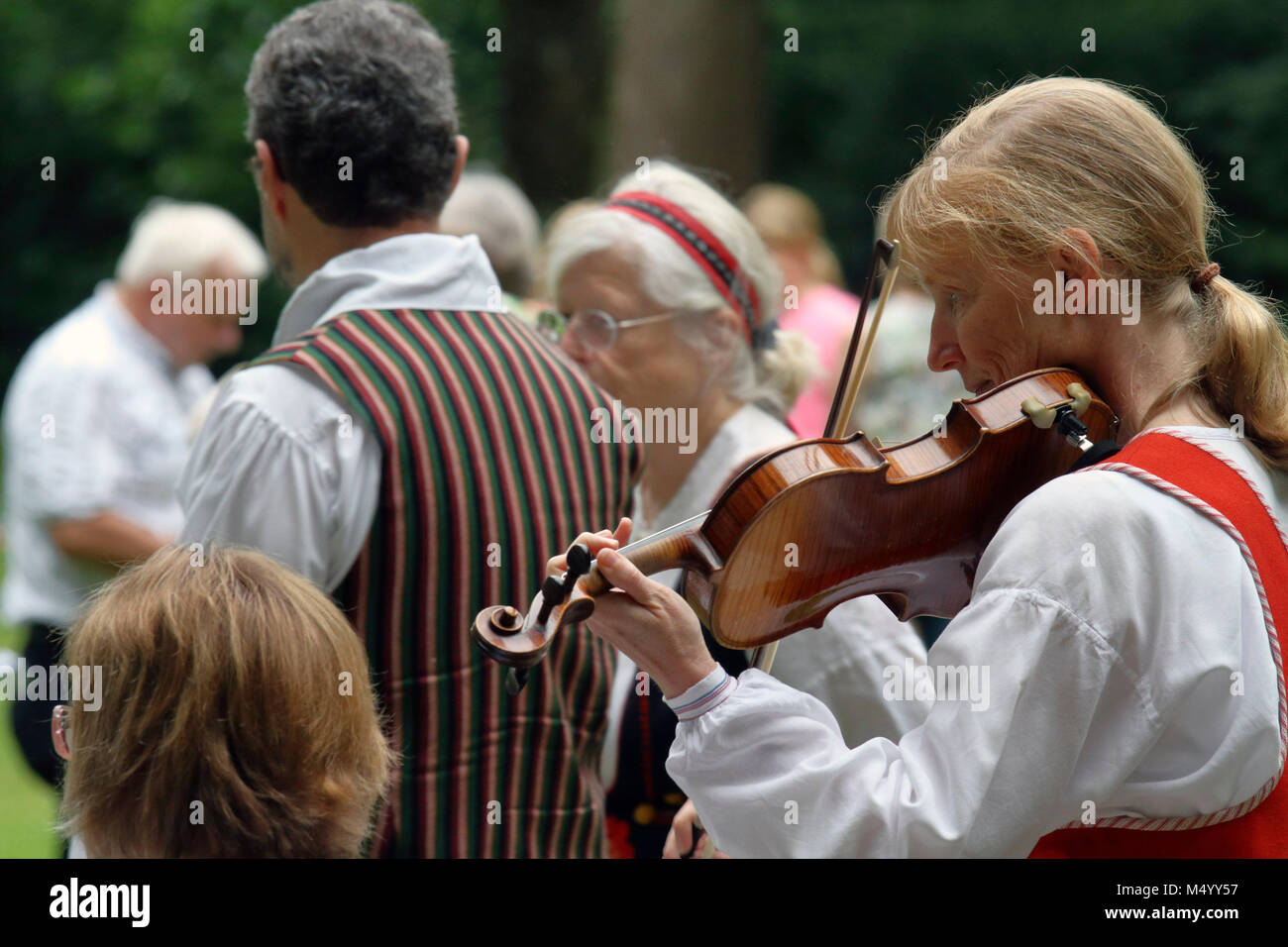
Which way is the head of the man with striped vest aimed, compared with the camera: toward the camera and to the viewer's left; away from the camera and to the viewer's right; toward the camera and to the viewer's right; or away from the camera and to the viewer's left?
away from the camera and to the viewer's left

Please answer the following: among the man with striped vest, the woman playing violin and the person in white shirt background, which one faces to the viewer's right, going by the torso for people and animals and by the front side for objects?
the person in white shirt background

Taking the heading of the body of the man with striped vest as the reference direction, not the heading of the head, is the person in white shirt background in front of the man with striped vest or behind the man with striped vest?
in front

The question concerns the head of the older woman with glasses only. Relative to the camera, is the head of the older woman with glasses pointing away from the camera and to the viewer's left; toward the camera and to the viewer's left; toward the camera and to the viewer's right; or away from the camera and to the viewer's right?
toward the camera and to the viewer's left

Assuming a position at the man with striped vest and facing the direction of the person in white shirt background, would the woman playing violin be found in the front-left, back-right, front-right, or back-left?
back-right

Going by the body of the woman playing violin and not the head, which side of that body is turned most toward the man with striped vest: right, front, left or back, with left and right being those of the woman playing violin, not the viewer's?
front

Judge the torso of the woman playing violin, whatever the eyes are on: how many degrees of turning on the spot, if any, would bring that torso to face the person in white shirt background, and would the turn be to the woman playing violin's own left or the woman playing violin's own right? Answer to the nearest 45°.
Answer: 0° — they already face them

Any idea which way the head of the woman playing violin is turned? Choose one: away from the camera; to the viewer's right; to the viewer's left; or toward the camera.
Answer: to the viewer's left

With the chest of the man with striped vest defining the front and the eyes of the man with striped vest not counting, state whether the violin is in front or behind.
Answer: behind

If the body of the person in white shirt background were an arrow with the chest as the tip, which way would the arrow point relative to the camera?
to the viewer's right

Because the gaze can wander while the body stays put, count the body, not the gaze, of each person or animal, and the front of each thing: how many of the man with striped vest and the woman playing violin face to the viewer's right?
0
